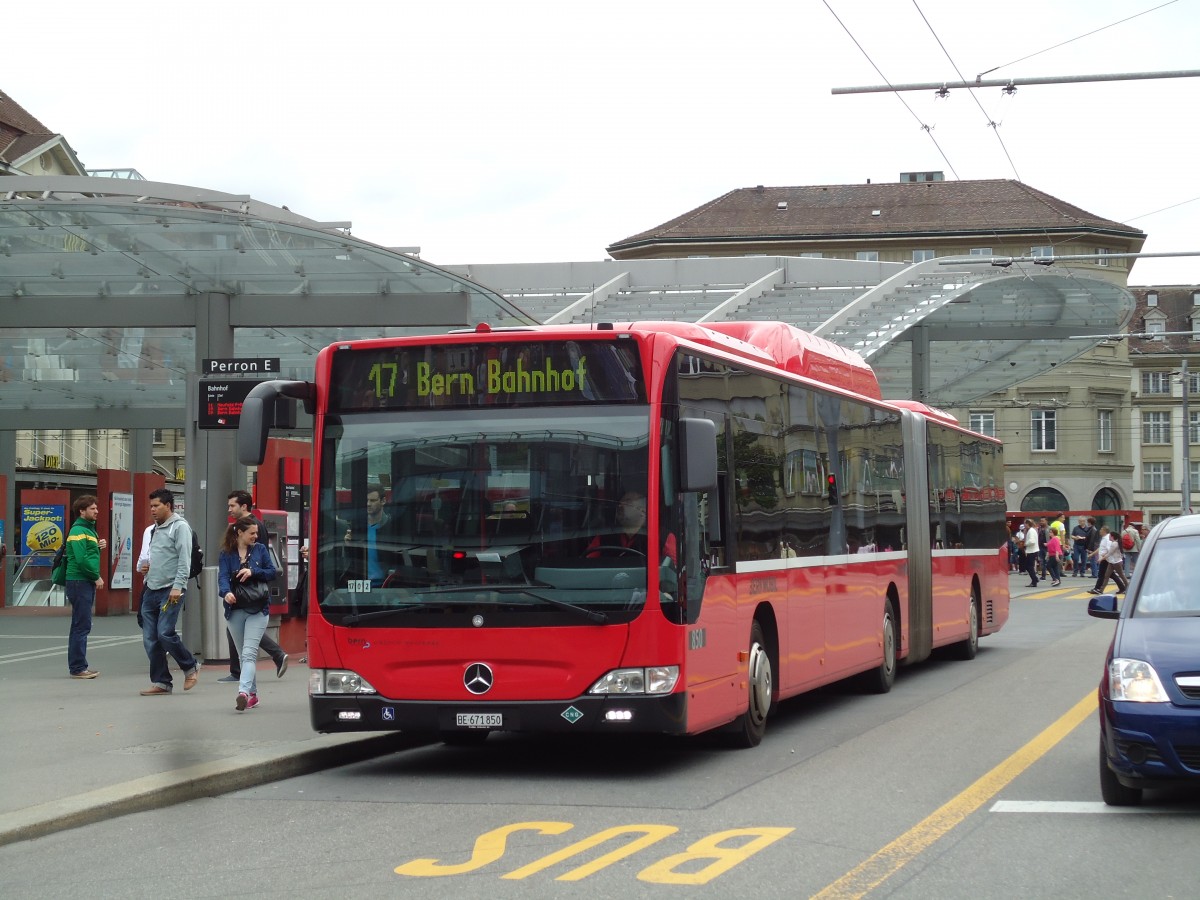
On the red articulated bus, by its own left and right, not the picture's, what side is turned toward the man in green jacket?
right

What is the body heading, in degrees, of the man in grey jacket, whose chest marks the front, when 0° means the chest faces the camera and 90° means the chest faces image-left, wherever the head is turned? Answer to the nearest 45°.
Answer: approximately 45°

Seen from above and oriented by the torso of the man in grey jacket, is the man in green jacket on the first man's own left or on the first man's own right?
on the first man's own right
